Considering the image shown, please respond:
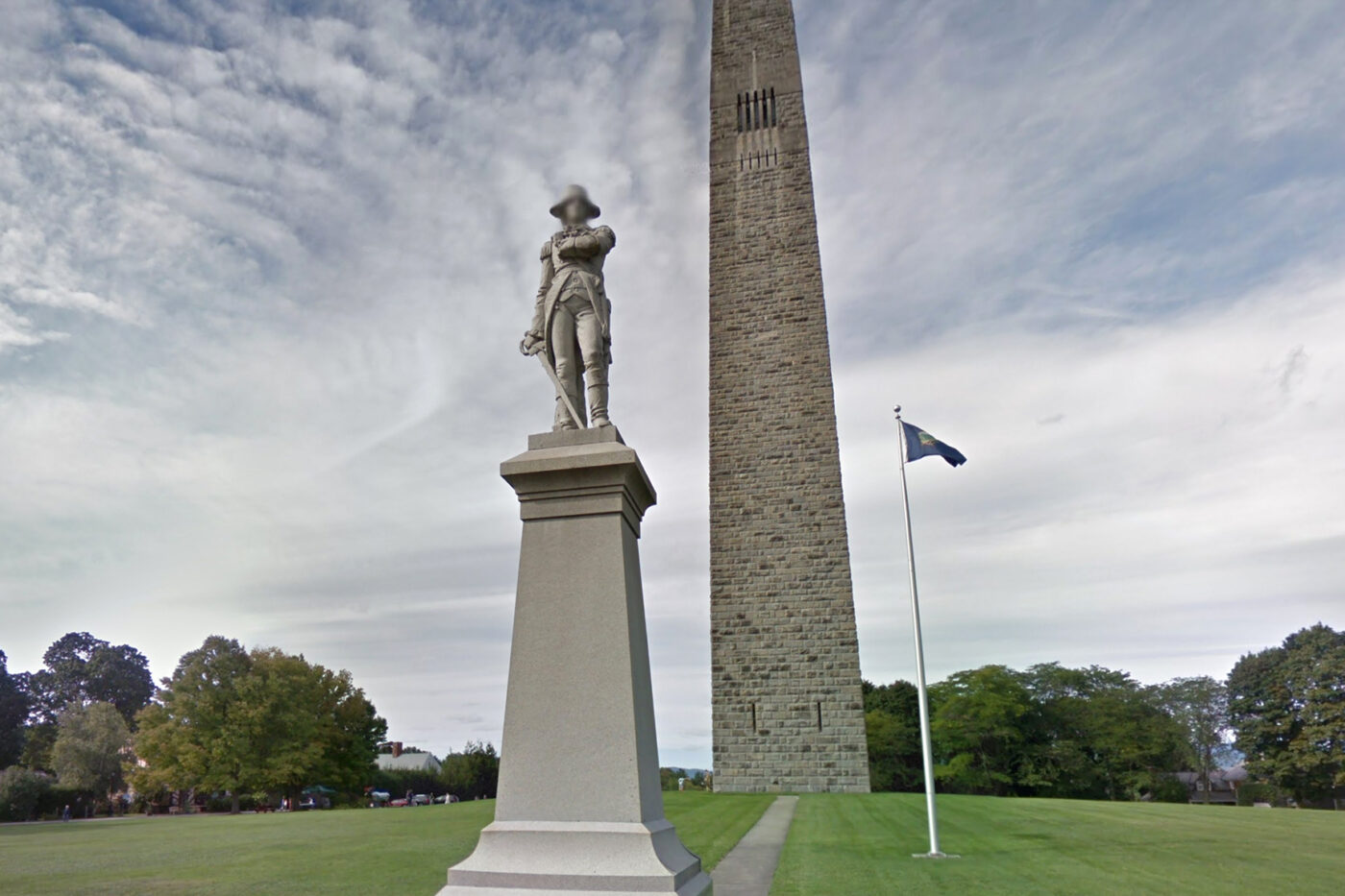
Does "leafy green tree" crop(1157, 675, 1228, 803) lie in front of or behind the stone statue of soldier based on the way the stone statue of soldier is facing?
behind

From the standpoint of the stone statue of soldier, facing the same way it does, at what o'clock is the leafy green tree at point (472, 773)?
The leafy green tree is roughly at 6 o'clock from the stone statue of soldier.

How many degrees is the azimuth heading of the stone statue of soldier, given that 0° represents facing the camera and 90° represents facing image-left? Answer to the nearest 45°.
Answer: approximately 0°

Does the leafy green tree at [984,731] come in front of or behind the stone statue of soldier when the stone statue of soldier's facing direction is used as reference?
behind

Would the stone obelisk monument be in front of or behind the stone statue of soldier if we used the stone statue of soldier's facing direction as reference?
behind

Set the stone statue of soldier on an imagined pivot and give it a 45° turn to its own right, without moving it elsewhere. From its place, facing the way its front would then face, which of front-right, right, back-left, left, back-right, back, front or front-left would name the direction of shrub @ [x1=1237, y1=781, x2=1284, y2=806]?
back

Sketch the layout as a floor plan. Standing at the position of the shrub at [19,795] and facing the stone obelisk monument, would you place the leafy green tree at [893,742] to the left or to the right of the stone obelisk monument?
left

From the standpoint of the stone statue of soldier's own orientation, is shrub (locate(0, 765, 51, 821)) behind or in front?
behind

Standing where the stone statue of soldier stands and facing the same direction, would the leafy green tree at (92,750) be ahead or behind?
behind
